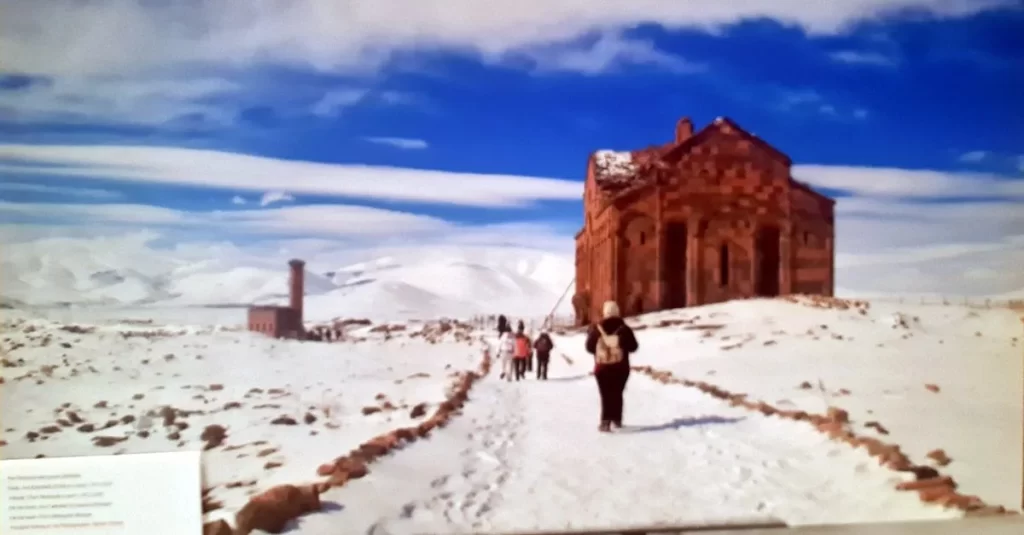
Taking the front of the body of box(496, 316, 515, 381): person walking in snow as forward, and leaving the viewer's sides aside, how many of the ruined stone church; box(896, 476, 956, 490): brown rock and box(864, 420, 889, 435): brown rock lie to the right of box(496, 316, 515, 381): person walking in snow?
3

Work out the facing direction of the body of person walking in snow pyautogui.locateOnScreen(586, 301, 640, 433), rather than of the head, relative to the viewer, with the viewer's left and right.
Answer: facing away from the viewer

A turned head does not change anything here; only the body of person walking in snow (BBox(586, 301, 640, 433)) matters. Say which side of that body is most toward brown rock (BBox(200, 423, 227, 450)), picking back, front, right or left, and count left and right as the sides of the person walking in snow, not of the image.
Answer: left

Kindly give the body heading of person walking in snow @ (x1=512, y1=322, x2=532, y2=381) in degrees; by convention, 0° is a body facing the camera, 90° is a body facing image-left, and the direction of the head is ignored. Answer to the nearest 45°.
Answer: approximately 180°

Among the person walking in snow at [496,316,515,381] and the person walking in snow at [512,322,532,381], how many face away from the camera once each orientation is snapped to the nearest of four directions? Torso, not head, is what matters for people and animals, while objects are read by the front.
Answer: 2

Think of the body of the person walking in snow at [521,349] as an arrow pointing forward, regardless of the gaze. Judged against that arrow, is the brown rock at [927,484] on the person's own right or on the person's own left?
on the person's own right

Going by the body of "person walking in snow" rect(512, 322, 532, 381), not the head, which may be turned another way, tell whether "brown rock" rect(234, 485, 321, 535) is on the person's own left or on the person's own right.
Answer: on the person's own left

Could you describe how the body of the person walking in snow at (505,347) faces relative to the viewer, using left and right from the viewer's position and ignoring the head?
facing away from the viewer

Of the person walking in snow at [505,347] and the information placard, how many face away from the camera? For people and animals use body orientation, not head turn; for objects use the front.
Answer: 1

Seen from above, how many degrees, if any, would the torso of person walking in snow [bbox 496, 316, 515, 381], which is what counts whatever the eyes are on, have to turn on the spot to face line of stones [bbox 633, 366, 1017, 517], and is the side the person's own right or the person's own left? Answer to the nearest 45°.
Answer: approximately 90° to the person's own right
